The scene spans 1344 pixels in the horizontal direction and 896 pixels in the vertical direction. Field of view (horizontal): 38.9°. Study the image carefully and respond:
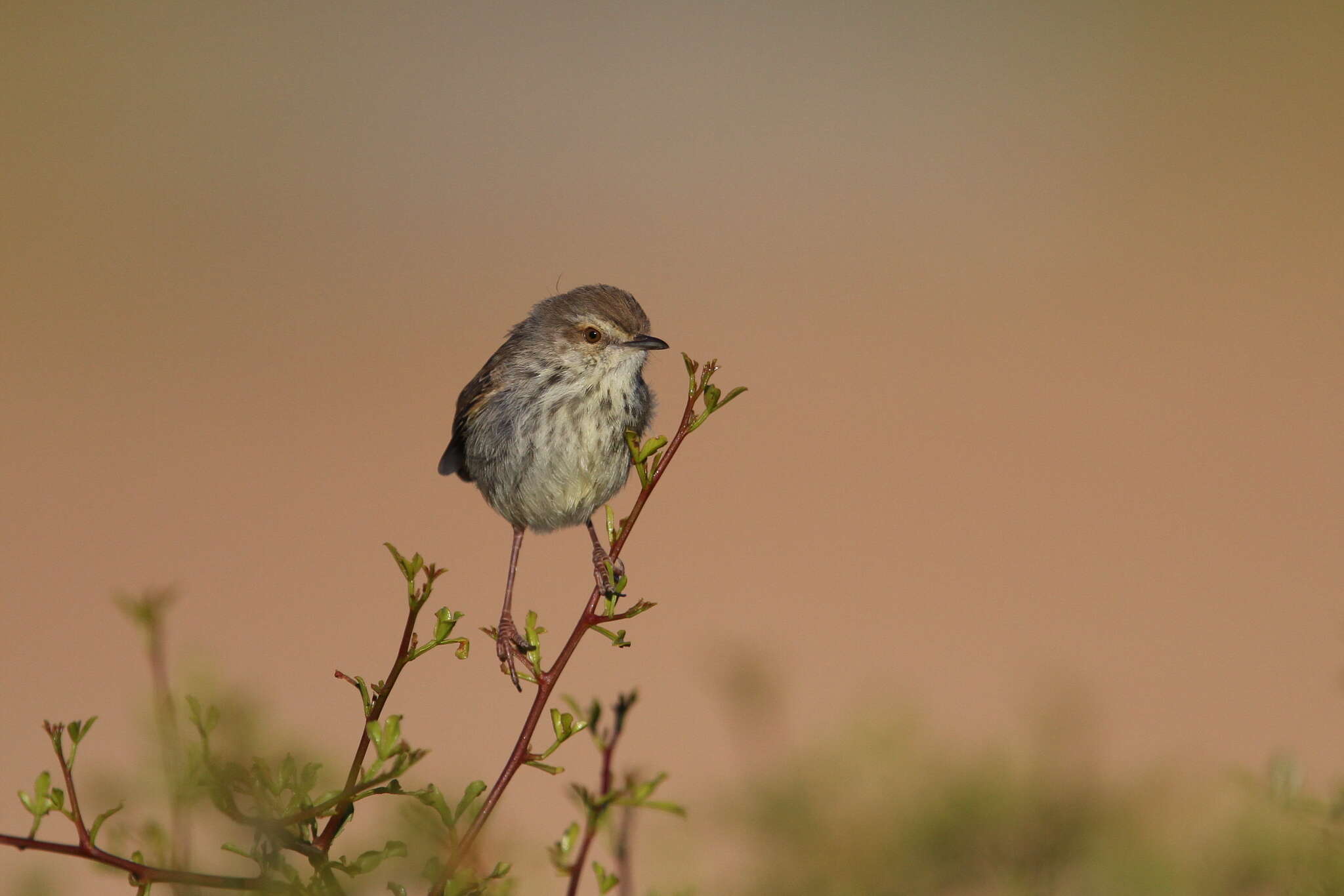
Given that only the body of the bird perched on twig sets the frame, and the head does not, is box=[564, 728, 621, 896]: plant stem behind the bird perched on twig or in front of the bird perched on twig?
in front

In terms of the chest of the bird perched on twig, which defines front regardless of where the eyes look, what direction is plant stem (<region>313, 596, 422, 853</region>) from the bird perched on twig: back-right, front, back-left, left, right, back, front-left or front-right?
front-right

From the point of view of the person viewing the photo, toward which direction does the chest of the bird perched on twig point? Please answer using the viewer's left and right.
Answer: facing the viewer and to the right of the viewer
